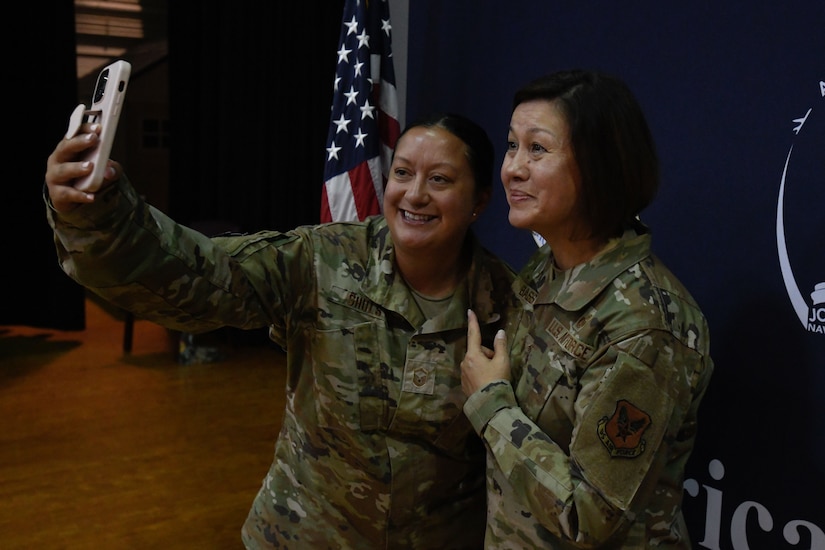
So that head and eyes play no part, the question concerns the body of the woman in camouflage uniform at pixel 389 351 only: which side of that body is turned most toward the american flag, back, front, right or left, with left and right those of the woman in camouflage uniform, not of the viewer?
back

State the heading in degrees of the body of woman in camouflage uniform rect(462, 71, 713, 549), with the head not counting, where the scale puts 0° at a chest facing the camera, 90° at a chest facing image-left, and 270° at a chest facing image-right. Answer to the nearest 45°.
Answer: approximately 45°
